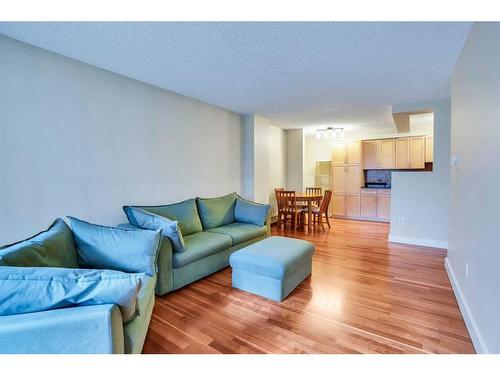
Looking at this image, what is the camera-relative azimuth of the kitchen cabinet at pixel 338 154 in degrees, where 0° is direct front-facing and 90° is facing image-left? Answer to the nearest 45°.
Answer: approximately 0°

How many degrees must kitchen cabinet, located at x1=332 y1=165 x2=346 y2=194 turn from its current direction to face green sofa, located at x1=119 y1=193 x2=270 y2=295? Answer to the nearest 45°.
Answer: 0° — it already faces it

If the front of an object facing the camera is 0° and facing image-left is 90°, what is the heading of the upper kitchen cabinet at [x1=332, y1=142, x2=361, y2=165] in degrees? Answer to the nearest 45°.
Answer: approximately 0°

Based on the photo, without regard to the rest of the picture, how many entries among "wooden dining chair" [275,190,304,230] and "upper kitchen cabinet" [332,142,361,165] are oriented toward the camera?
1
